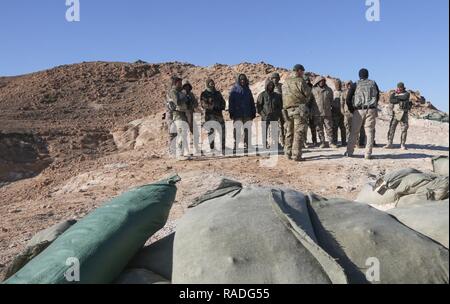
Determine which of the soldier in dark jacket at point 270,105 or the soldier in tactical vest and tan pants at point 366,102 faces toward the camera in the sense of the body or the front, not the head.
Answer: the soldier in dark jacket

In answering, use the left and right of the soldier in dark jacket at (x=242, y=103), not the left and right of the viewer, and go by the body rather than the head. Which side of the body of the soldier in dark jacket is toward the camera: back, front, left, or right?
front

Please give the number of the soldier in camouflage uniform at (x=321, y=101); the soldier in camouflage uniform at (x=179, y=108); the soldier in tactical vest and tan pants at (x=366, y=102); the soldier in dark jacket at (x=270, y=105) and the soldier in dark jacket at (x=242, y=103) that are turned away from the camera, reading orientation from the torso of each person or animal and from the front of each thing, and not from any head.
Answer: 1

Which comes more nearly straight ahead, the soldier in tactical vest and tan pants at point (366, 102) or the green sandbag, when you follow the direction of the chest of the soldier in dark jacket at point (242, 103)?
the green sandbag

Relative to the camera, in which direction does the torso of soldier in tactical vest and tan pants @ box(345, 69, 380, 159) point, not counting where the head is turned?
away from the camera

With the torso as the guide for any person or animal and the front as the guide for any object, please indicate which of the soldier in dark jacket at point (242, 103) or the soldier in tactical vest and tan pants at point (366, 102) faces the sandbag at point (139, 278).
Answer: the soldier in dark jacket

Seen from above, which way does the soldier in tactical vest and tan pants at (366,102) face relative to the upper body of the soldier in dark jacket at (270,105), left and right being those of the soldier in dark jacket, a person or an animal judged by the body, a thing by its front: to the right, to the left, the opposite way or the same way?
the opposite way

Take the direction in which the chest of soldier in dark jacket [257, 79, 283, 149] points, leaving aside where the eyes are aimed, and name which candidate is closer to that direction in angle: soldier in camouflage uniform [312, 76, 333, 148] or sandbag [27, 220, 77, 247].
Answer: the sandbag

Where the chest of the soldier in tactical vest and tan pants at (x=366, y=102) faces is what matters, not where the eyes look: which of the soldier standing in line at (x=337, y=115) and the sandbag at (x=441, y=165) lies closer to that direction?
the soldier standing in line

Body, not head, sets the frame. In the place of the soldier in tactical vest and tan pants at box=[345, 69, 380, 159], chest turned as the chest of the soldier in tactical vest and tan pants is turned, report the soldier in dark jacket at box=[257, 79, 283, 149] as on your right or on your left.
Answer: on your left

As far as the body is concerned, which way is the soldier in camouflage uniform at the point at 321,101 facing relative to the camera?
toward the camera

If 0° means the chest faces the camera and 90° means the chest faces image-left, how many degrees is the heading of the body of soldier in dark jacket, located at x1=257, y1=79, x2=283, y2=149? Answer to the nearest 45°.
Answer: approximately 0°

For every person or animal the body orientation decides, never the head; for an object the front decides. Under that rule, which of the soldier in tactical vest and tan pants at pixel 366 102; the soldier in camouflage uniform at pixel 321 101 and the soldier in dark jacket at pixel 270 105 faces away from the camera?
the soldier in tactical vest and tan pants at pixel 366 102

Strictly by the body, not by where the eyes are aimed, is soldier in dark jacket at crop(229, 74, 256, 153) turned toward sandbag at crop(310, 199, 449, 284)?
yes
